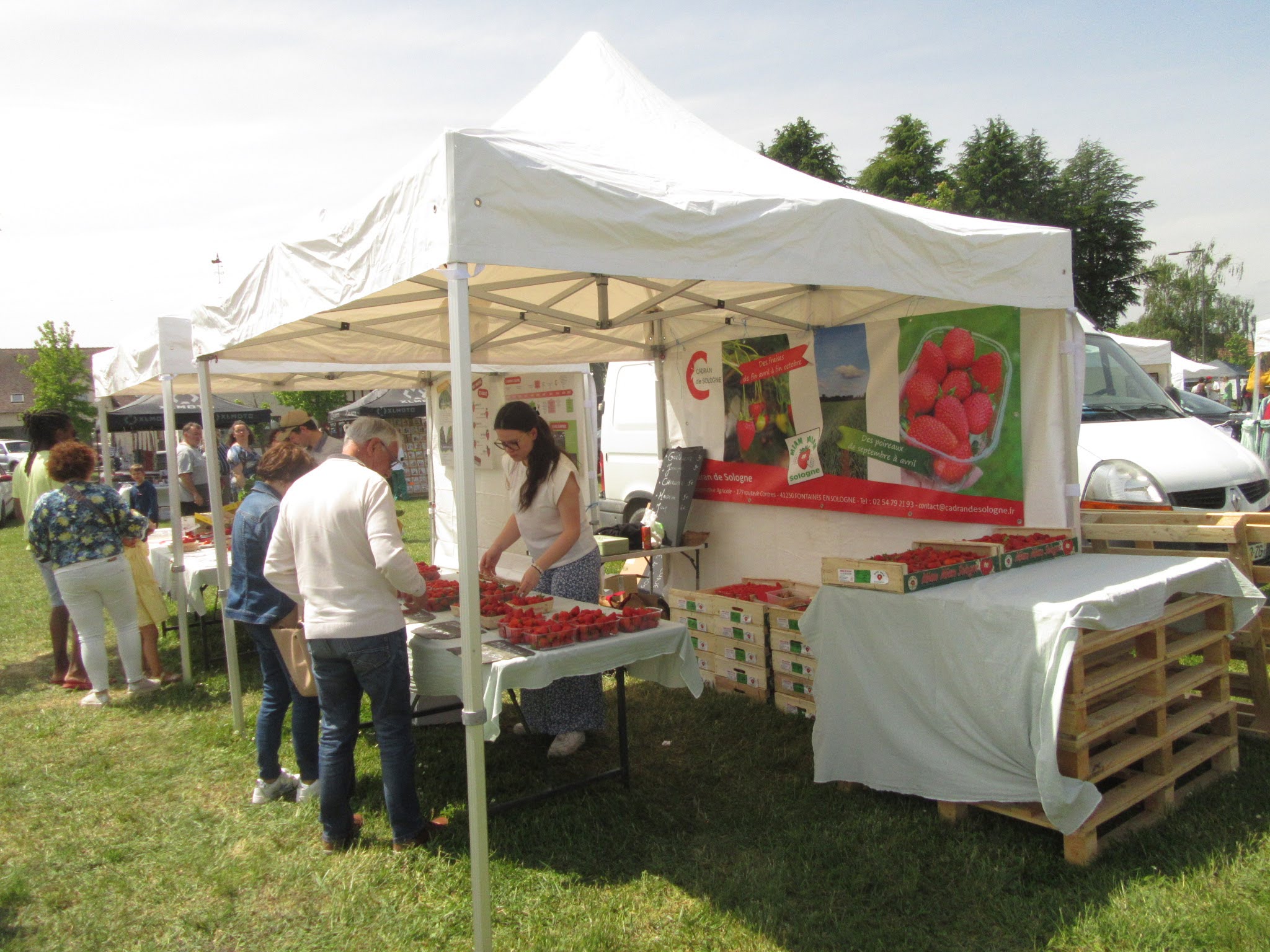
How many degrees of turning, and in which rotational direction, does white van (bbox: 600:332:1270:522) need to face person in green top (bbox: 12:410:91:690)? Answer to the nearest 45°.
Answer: approximately 135° to its right

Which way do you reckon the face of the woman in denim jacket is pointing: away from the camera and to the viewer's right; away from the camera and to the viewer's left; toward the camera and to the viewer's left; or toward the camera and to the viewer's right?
away from the camera and to the viewer's right

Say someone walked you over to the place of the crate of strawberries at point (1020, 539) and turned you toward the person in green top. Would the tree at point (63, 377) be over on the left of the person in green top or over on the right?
right

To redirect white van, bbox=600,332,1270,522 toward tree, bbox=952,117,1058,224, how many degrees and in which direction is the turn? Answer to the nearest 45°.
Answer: approximately 135° to its left

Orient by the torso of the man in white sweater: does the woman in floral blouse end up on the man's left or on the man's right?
on the man's left

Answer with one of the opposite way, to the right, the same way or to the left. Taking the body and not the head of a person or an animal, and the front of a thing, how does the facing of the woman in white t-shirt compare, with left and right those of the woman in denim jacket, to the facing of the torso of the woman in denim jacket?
the opposite way

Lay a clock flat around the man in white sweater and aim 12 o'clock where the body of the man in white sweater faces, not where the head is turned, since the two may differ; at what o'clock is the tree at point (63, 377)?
The tree is roughly at 10 o'clock from the man in white sweater.

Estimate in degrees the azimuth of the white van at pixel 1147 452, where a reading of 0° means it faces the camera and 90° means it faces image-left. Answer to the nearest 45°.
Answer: approximately 315°

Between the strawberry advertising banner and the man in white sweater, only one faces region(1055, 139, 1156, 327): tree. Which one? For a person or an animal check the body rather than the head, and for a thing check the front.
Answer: the man in white sweater

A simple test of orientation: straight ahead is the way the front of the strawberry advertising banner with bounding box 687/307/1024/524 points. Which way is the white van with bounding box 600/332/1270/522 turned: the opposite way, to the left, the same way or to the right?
to the left

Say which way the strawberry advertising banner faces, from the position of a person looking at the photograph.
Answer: facing the viewer and to the left of the viewer

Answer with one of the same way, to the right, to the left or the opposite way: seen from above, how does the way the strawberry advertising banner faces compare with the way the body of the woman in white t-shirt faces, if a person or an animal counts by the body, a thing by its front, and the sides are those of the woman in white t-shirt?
the same way

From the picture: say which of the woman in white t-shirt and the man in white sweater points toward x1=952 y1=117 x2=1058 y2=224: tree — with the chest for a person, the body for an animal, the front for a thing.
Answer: the man in white sweater

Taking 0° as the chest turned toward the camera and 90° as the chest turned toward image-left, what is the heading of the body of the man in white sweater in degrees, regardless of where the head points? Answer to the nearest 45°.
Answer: approximately 225°

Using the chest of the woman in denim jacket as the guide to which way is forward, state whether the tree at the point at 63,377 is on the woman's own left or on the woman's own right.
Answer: on the woman's own left

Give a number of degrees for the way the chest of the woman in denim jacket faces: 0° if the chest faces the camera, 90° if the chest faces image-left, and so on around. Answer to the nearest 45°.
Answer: approximately 225°

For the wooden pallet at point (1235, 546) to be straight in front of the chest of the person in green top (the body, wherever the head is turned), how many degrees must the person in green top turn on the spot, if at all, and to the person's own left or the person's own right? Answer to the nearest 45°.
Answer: approximately 90° to the person's own right

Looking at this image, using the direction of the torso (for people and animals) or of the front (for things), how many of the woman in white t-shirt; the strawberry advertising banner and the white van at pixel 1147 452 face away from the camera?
0

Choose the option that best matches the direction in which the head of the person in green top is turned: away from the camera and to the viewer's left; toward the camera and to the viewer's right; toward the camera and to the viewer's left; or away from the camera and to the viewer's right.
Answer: away from the camera and to the viewer's right

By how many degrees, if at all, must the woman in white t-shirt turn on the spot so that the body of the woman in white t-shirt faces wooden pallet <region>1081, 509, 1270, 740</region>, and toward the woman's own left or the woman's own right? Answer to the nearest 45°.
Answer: approximately 135° to the woman's own left
